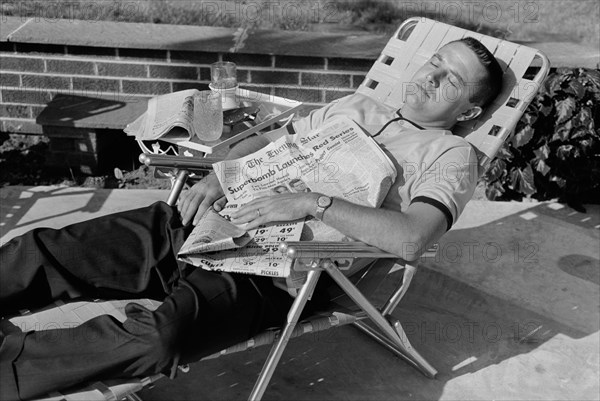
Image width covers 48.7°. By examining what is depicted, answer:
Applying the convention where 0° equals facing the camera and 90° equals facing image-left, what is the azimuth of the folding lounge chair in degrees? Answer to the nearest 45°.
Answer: approximately 45°

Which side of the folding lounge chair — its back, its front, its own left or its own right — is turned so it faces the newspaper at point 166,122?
right

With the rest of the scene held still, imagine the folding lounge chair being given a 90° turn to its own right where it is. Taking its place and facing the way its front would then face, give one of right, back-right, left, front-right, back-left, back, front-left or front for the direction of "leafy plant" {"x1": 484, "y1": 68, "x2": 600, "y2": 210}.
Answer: right

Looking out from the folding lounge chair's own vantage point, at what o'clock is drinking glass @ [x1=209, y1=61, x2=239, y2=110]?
The drinking glass is roughly at 3 o'clock from the folding lounge chair.
